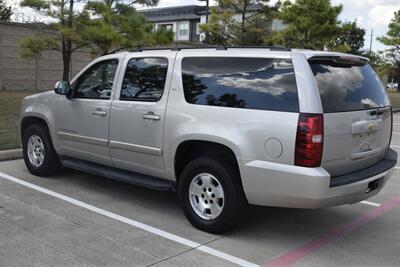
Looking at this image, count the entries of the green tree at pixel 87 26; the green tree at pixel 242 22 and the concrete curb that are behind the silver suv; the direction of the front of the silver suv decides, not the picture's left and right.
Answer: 0

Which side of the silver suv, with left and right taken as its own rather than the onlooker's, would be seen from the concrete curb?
front

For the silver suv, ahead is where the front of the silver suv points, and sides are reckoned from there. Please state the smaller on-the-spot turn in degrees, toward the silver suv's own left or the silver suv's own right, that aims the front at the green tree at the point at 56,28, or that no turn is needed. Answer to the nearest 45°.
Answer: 0° — it already faces it

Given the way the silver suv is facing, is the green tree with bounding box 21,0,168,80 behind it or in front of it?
in front

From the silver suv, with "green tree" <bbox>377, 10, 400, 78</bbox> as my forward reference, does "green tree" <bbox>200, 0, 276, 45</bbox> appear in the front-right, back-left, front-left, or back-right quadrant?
front-left

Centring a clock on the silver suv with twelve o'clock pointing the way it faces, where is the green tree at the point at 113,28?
The green tree is roughly at 1 o'clock from the silver suv.

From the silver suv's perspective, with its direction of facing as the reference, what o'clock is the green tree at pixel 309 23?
The green tree is roughly at 2 o'clock from the silver suv.

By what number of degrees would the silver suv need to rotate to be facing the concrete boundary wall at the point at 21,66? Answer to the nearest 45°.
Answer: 0° — it already faces it

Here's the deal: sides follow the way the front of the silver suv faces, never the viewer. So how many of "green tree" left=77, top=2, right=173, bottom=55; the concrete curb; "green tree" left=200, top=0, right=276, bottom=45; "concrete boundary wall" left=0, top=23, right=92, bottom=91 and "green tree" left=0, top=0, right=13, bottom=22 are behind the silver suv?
0

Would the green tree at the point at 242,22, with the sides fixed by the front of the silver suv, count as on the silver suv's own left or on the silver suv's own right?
on the silver suv's own right

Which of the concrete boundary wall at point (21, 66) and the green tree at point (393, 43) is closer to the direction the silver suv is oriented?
the concrete boundary wall

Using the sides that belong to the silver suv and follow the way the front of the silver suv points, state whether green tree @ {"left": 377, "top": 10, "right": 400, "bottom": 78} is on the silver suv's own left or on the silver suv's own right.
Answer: on the silver suv's own right

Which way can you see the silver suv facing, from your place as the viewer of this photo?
facing away from the viewer and to the left of the viewer

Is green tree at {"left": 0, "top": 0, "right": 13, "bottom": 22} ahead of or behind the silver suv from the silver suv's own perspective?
ahead
